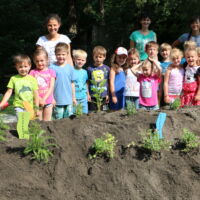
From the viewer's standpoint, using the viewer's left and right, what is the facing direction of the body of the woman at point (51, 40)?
facing the viewer

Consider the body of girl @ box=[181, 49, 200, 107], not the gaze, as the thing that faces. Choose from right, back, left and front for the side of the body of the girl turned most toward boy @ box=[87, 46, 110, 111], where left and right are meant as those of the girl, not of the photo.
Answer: right

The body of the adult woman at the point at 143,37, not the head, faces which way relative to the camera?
toward the camera

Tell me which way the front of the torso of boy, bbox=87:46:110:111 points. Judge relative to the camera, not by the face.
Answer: toward the camera

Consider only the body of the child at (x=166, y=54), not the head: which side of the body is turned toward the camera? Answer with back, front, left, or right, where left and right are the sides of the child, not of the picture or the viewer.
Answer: front

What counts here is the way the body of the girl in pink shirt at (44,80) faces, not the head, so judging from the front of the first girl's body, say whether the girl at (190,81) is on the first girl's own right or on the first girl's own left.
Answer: on the first girl's own left

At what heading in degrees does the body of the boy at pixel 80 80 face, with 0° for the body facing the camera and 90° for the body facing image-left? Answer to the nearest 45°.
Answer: approximately 0°

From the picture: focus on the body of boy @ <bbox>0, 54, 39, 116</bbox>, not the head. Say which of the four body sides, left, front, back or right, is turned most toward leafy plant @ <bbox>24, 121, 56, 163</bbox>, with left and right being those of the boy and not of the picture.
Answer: front

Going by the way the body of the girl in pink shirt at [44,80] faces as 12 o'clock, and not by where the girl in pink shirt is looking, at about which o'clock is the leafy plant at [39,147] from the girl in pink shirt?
The leafy plant is roughly at 12 o'clock from the girl in pink shirt.
